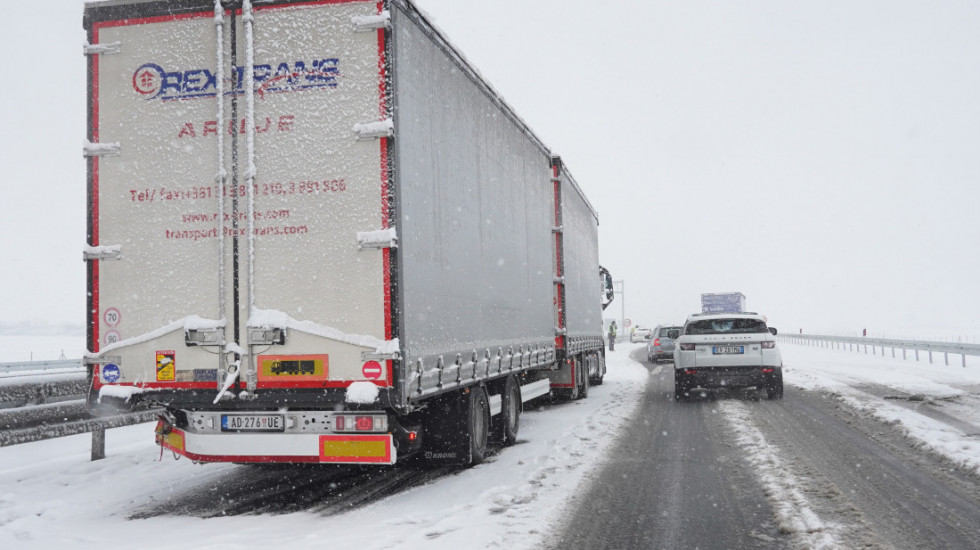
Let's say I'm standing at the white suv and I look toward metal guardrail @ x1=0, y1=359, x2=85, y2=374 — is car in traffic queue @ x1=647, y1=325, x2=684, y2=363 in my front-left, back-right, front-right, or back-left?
front-right

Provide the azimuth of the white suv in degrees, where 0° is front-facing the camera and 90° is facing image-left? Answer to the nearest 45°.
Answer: approximately 180°

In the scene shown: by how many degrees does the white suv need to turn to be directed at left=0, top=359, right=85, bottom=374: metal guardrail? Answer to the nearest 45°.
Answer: approximately 90° to its left

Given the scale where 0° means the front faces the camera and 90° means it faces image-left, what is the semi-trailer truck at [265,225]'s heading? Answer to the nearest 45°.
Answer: approximately 225°

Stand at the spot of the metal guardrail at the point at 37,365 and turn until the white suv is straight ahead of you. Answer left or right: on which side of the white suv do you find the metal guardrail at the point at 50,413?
right

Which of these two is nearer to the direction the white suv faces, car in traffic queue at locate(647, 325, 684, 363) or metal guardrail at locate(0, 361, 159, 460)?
the car in traffic queue

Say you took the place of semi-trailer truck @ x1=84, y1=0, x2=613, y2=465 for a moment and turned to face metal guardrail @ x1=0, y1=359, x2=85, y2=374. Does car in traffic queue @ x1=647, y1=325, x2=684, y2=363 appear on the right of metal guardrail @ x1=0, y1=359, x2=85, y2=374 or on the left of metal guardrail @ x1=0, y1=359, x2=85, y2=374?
right

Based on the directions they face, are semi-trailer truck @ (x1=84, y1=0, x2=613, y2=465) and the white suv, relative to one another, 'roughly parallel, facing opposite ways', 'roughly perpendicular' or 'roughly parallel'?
roughly parallel

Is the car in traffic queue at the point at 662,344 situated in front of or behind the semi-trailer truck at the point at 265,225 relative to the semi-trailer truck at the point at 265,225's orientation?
in front

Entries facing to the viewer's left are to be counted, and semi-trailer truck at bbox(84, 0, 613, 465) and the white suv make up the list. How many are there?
0

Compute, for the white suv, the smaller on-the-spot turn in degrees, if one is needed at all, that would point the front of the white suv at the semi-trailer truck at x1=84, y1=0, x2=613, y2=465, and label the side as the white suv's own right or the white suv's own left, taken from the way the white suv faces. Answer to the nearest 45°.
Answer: approximately 90° to the white suv's own left

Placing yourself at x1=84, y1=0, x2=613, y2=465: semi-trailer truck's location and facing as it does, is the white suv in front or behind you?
in front

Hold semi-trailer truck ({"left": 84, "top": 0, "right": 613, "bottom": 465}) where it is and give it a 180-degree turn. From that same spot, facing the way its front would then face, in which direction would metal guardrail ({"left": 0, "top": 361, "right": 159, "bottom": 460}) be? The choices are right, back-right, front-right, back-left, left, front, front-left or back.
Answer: right

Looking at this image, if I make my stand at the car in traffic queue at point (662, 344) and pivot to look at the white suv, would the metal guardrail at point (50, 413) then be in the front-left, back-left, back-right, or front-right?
front-right

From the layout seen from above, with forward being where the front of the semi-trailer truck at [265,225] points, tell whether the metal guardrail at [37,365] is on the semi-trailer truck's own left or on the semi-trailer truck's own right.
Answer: on the semi-trailer truck's own left

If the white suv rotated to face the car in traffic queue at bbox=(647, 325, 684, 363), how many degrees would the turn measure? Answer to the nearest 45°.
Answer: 0° — it already faces it
